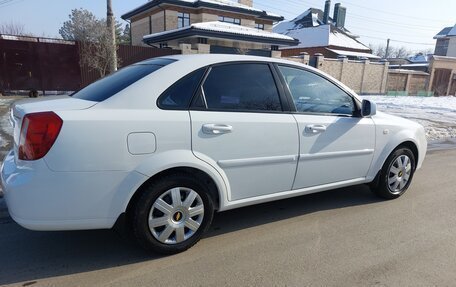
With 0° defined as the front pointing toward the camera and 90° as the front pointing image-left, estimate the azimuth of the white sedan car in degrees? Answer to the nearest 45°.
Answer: approximately 225°

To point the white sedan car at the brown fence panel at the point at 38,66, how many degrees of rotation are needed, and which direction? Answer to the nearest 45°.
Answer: approximately 90° to its left
